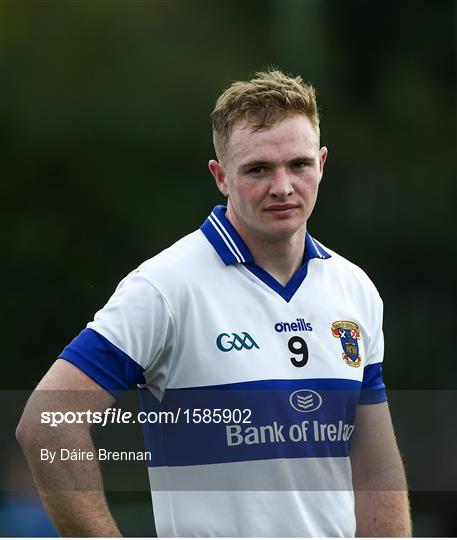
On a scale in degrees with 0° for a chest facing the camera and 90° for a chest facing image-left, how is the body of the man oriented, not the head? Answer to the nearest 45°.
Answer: approximately 315°
